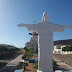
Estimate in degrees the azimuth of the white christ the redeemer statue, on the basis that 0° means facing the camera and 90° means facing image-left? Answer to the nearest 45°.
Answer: approximately 0°
